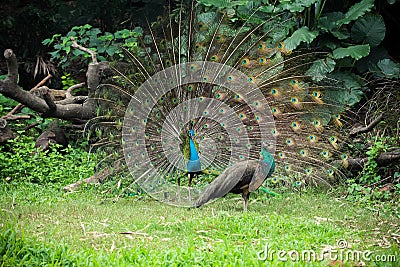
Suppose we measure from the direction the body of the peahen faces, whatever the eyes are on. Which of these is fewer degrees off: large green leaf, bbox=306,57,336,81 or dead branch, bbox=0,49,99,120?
the large green leaf

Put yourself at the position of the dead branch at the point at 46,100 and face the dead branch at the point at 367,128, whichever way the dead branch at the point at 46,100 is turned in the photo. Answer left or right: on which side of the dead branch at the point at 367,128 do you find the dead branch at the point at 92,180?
right

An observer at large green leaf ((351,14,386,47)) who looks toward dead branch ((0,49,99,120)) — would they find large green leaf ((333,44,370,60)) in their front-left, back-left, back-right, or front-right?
front-left

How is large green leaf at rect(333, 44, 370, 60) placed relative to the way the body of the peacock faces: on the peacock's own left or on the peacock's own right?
on the peacock's own left

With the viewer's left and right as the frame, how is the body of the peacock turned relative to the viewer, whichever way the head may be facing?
facing the viewer

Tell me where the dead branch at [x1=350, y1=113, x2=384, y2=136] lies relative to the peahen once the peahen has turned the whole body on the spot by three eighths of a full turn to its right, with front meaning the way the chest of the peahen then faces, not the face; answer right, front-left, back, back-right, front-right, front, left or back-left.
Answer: back

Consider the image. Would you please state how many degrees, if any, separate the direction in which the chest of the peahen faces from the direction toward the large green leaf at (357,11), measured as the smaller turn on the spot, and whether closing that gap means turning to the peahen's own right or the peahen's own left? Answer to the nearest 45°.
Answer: approximately 45° to the peahen's own left

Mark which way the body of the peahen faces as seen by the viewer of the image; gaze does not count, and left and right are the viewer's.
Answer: facing to the right of the viewer

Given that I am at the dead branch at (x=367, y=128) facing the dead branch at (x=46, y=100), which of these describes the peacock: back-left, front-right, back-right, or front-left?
front-left

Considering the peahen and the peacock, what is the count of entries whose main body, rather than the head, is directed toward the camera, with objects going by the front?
1

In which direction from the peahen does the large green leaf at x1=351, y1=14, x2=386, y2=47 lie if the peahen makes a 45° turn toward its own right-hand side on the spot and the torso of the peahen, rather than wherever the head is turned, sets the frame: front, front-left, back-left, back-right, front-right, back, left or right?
left

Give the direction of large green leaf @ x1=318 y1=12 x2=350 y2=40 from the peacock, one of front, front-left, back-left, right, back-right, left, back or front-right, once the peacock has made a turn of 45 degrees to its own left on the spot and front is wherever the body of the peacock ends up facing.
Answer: left

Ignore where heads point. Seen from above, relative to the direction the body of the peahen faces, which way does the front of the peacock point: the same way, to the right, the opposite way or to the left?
to the right

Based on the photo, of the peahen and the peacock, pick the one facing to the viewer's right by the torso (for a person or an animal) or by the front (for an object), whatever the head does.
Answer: the peahen
